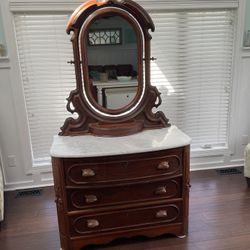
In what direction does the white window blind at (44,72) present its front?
toward the camera

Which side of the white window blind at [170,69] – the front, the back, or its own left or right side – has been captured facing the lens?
front

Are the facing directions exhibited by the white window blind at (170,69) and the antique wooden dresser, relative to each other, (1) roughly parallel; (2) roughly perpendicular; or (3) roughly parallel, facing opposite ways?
roughly parallel

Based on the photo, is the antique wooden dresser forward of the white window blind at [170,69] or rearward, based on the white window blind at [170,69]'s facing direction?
forward

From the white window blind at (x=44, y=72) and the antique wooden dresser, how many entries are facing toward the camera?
2

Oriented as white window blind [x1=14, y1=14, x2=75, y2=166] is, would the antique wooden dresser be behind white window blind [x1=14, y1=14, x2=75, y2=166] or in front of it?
in front

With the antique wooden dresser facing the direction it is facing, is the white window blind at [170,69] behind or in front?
behind

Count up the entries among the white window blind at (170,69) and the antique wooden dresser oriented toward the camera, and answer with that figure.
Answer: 2

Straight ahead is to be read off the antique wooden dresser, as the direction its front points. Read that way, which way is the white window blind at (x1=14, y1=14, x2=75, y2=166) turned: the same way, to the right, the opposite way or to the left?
the same way

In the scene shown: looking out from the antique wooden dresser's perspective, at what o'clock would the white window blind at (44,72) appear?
The white window blind is roughly at 5 o'clock from the antique wooden dresser.
